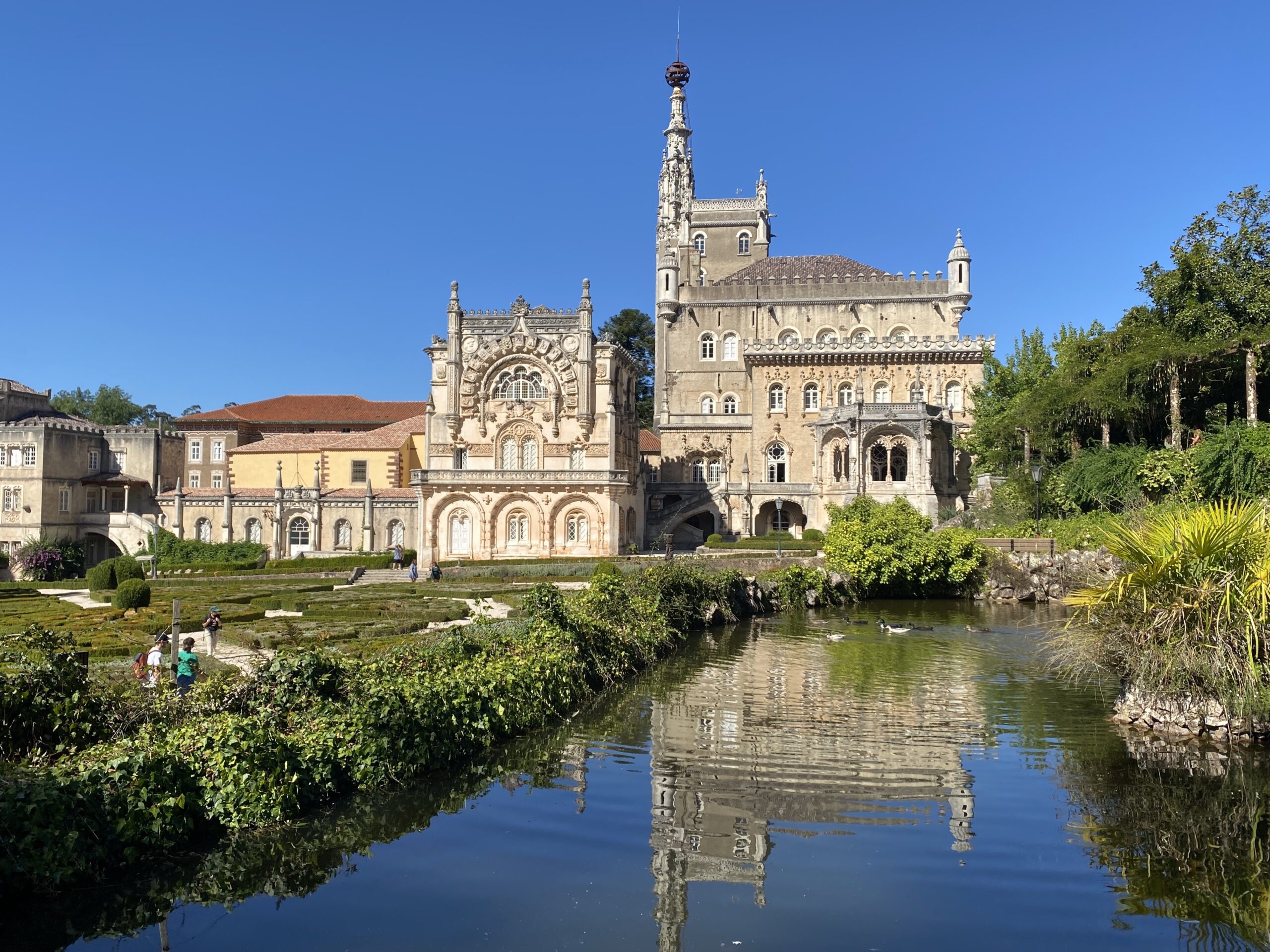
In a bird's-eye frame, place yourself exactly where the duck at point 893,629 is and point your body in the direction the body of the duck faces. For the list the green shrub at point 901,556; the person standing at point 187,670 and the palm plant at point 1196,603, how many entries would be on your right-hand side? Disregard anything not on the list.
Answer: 1
